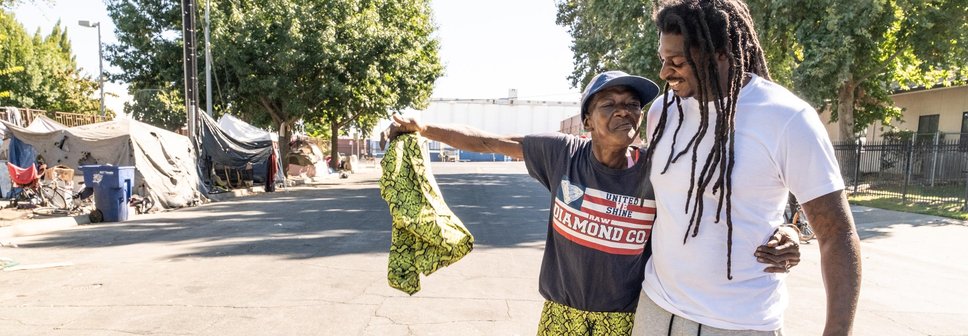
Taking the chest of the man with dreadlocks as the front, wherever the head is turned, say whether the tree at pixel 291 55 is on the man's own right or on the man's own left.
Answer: on the man's own right

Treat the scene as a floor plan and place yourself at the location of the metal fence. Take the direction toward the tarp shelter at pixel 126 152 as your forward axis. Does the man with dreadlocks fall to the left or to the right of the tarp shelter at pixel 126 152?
left

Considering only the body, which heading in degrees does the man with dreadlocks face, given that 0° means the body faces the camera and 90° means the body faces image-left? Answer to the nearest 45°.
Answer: approximately 45°

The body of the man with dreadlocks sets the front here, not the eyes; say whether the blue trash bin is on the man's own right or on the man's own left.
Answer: on the man's own right

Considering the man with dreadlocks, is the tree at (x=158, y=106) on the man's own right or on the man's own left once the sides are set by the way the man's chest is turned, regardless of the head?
on the man's own right

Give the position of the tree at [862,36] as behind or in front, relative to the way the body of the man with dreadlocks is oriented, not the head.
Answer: behind
